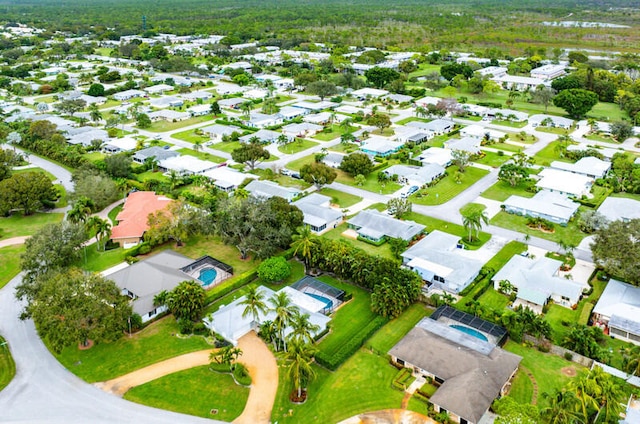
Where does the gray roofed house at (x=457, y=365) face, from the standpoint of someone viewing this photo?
facing the viewer and to the left of the viewer

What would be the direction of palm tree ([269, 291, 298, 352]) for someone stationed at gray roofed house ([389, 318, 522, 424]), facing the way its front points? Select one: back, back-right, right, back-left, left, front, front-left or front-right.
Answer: front-right

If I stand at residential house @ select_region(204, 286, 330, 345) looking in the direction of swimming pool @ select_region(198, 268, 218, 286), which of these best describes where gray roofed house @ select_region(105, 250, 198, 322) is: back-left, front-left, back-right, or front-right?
front-left

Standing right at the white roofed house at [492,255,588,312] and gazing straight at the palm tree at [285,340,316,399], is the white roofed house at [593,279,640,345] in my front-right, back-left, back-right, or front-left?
back-left

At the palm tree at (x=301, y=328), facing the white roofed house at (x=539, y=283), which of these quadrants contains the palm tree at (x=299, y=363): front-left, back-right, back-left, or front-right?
back-right

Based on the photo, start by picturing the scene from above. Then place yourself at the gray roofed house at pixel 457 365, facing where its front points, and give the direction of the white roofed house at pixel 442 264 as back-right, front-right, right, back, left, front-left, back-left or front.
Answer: back-right

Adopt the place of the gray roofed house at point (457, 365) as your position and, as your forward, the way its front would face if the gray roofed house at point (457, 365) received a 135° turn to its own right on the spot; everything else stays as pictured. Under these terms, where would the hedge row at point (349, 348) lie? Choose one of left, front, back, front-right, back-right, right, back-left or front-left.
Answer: left

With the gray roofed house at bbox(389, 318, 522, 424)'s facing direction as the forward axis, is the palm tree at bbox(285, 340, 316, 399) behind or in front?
in front

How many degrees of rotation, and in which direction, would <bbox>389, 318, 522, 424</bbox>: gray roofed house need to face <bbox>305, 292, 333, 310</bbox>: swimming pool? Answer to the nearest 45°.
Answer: approximately 90° to its right

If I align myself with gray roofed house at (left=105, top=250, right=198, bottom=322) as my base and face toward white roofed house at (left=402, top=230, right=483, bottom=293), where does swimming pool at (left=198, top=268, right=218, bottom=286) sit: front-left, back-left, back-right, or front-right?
front-left

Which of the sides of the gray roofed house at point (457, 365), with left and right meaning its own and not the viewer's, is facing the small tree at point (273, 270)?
right

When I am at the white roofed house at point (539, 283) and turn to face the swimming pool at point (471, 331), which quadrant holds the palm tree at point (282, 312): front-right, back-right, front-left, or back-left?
front-right

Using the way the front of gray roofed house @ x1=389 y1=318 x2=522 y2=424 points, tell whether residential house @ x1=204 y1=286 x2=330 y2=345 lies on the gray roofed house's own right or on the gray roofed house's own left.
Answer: on the gray roofed house's own right
